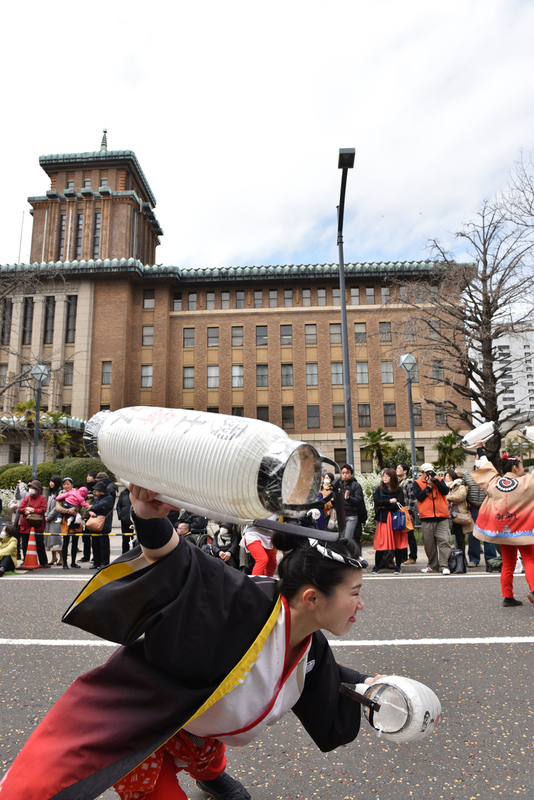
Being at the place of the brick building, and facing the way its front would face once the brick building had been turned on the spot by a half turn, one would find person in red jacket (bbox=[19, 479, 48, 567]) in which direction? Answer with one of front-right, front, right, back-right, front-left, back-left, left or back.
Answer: back

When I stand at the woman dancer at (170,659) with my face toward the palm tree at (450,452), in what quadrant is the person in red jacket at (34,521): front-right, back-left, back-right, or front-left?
front-left

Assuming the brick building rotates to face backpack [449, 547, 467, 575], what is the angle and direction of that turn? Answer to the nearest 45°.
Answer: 0° — it already faces it

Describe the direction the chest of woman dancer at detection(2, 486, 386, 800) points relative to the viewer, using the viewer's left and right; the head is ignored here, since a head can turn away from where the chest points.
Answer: facing the viewer and to the right of the viewer

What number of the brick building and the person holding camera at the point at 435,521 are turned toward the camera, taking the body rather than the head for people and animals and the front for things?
2

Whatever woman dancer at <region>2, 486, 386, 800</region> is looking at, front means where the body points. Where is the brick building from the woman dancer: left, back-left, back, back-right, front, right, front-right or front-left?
back-left

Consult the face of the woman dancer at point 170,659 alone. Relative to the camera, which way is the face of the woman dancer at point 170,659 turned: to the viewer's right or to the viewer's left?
to the viewer's right

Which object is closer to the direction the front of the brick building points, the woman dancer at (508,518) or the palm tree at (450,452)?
the woman dancer

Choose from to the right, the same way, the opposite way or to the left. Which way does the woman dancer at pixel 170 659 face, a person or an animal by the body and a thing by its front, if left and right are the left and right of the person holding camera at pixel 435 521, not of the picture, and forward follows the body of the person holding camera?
to the left

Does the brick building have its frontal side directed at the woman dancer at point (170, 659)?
yes

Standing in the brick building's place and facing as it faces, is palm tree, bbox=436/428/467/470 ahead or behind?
ahead

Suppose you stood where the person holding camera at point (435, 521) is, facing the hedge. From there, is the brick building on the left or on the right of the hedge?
right

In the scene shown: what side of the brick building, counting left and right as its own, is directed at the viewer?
front

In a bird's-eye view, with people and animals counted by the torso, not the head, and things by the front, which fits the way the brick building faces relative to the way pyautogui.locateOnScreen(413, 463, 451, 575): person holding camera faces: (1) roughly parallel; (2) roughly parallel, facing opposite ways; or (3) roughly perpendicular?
roughly parallel

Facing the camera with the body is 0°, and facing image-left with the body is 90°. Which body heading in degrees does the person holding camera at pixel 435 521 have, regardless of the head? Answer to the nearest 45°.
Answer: approximately 0°
